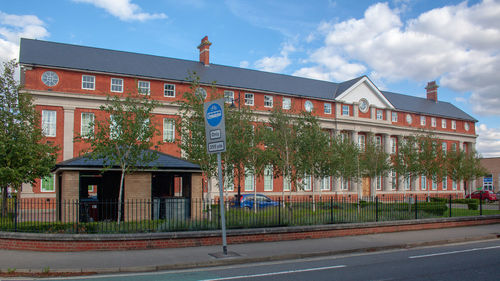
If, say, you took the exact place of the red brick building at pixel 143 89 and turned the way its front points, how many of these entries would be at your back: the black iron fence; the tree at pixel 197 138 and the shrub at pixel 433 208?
0

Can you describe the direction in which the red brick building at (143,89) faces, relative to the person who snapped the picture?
facing the viewer and to the right of the viewer

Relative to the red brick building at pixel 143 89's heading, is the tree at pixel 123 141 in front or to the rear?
in front

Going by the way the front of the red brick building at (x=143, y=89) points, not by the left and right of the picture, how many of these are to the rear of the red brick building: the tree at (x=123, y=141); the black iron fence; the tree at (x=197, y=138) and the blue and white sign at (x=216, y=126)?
0

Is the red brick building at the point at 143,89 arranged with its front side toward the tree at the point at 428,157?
no

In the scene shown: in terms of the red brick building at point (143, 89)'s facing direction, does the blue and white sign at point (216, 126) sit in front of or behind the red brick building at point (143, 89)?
in front

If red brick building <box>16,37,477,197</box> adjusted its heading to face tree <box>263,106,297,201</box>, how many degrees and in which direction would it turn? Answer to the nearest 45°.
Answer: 0° — it already faces it
